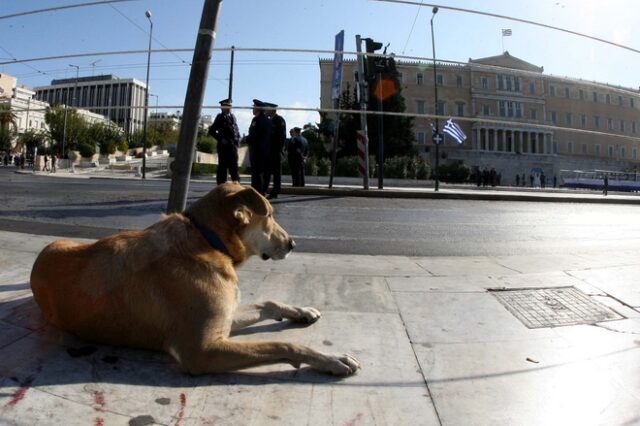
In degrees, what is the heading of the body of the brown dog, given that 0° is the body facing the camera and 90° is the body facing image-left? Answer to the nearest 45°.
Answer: approximately 270°

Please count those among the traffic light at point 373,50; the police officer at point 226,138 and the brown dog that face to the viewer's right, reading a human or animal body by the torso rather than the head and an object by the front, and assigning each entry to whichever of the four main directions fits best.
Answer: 2

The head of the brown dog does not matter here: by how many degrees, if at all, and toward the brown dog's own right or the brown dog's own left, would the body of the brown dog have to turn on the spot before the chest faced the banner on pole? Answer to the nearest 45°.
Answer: approximately 90° to the brown dog's own left
